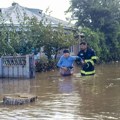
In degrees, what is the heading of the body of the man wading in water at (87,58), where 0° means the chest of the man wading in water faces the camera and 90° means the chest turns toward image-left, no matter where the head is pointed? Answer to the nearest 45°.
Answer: approximately 45°

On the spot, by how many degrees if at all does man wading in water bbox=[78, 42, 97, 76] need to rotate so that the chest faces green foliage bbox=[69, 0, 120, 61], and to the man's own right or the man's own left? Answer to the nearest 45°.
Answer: approximately 135° to the man's own right

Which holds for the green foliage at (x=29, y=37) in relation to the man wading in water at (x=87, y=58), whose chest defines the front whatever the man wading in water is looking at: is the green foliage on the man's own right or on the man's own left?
on the man's own right

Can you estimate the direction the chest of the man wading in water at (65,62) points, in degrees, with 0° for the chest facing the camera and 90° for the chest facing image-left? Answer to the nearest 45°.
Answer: approximately 0°

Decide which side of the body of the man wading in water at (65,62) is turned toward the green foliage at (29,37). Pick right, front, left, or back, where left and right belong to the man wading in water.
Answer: back
